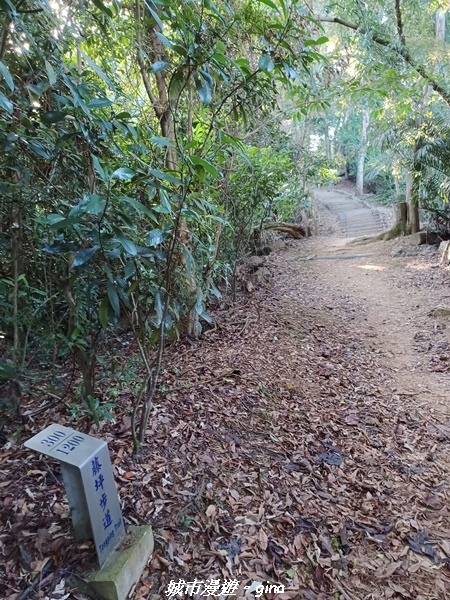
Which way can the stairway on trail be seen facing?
toward the camera

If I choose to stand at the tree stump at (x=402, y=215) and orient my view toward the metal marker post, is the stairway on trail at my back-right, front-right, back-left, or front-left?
back-right

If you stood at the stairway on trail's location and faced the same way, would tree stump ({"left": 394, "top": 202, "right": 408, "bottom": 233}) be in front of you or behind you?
in front

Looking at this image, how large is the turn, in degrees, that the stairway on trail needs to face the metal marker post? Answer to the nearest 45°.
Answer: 0° — it already faces it
